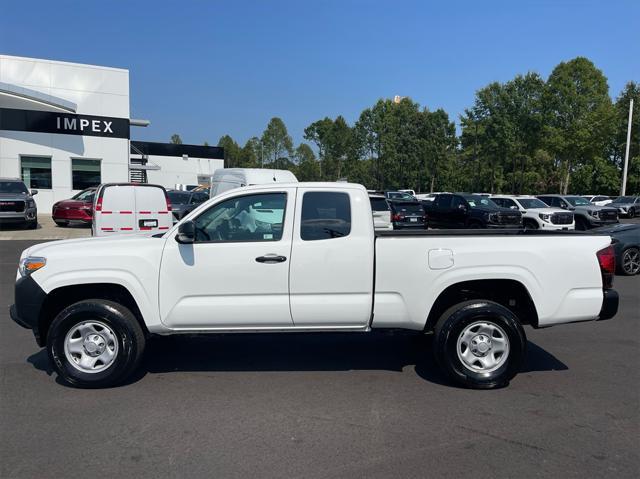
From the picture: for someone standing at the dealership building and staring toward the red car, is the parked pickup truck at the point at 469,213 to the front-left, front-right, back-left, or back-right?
front-left

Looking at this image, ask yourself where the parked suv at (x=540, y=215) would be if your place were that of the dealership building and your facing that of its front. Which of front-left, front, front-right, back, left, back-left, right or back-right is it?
front

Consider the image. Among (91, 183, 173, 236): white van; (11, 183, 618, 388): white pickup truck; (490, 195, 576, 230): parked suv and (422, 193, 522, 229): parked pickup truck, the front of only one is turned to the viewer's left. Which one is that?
the white pickup truck

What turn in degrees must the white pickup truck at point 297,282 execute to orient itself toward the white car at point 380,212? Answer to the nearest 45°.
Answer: approximately 90° to its right

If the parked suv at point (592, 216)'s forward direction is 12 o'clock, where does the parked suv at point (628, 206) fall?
the parked suv at point (628, 206) is roughly at 8 o'clock from the parked suv at point (592, 216).

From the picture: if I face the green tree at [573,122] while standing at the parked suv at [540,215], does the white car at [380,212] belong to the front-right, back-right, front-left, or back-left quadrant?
back-left

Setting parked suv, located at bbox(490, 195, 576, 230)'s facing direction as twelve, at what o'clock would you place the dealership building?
The dealership building is roughly at 4 o'clock from the parked suv.

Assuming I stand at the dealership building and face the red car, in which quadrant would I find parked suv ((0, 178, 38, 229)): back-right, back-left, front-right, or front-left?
front-right

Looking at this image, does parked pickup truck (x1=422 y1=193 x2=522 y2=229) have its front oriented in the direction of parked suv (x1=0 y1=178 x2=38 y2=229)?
no

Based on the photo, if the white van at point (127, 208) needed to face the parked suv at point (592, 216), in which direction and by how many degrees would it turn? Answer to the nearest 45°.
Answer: approximately 90° to its right

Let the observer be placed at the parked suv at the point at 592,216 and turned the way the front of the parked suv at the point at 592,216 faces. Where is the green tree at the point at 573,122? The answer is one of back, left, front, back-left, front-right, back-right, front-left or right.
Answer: back-left

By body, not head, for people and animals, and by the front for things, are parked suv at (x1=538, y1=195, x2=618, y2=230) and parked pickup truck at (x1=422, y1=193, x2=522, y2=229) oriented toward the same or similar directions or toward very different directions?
same or similar directions

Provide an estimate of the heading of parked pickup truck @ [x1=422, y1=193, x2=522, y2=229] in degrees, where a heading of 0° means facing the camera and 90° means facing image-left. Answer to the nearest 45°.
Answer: approximately 315°

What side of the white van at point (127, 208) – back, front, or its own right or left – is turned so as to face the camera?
back

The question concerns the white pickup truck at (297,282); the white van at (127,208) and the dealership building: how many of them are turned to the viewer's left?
1

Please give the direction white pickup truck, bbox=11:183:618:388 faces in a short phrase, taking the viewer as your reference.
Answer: facing to the left of the viewer

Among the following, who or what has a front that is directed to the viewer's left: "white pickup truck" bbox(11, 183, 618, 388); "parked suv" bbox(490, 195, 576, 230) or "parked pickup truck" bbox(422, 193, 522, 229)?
the white pickup truck
